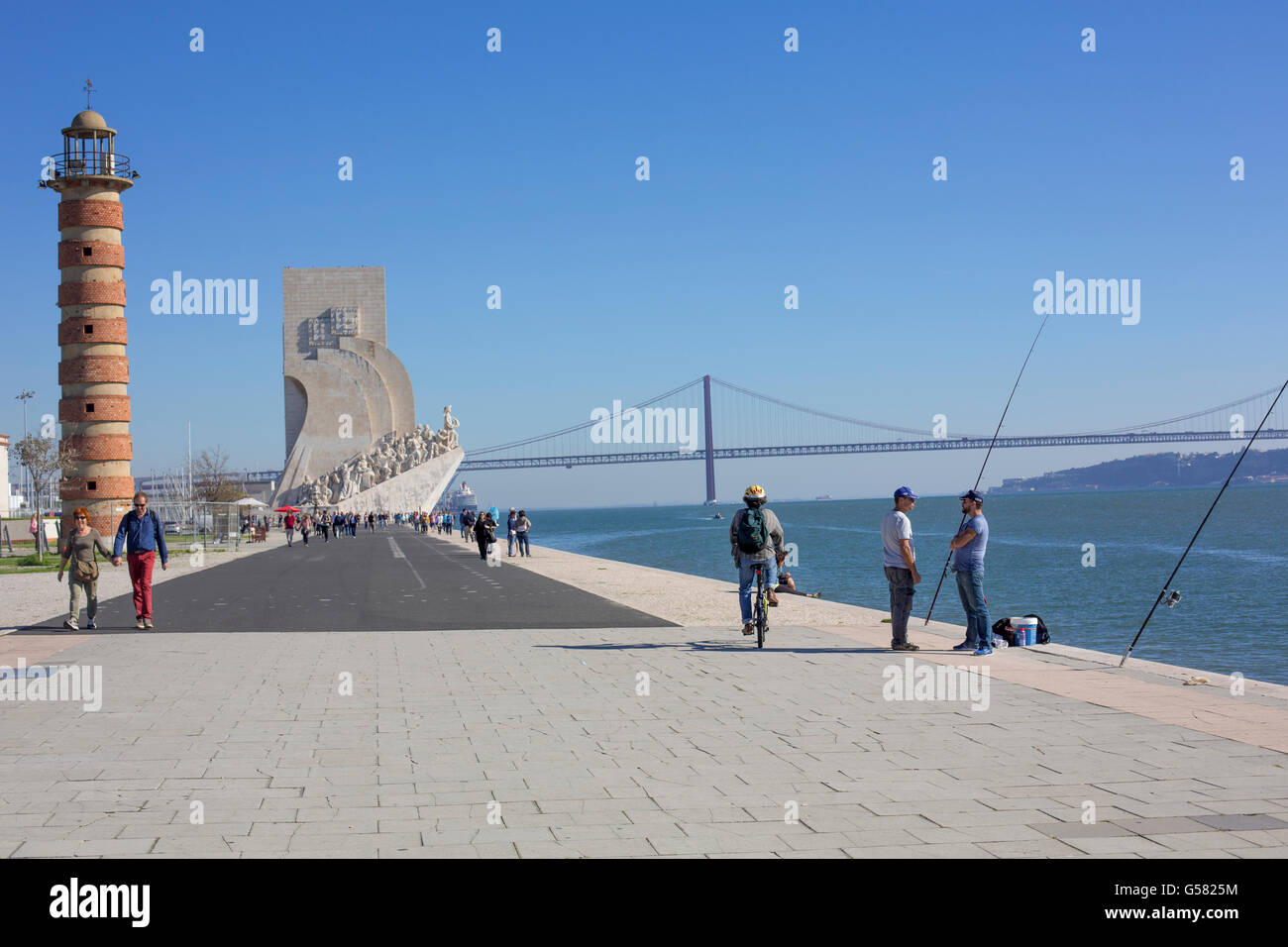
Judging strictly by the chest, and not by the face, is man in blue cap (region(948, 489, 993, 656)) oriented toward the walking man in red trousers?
yes

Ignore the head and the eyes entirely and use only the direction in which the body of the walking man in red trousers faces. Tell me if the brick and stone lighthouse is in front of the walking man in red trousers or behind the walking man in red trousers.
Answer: behind

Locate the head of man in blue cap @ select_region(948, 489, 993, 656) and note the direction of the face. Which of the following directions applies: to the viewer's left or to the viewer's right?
to the viewer's left

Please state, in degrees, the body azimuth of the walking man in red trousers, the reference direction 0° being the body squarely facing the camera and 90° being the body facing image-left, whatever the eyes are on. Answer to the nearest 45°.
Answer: approximately 0°

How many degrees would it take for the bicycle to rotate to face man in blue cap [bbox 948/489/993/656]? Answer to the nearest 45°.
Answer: approximately 90° to its right

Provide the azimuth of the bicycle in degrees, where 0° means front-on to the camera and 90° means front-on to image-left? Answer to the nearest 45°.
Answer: approximately 180°

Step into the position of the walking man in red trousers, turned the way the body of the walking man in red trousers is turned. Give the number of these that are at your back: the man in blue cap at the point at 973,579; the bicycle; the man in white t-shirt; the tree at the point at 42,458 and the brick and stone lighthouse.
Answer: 2

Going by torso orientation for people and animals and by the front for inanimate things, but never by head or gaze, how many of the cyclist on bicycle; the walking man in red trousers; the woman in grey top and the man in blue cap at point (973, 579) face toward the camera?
2

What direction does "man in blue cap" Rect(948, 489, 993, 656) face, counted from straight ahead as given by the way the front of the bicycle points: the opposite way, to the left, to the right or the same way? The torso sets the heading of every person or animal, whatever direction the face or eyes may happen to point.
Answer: to the left

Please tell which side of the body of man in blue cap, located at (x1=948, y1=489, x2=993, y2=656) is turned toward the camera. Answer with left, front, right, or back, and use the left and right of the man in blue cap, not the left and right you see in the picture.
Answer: left

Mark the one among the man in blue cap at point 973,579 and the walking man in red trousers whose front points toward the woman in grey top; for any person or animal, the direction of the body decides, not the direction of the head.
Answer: the man in blue cap

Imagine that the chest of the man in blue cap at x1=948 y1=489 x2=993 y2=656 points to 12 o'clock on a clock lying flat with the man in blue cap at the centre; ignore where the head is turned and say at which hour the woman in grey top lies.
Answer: The woman in grey top is roughly at 12 o'clock from the man in blue cap.

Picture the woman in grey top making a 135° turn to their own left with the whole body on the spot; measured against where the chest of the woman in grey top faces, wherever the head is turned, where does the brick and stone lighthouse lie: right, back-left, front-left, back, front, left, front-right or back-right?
front-left

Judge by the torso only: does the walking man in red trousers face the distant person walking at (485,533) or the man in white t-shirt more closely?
the man in white t-shirt

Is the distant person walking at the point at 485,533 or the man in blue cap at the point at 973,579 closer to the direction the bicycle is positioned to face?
the distant person walking
